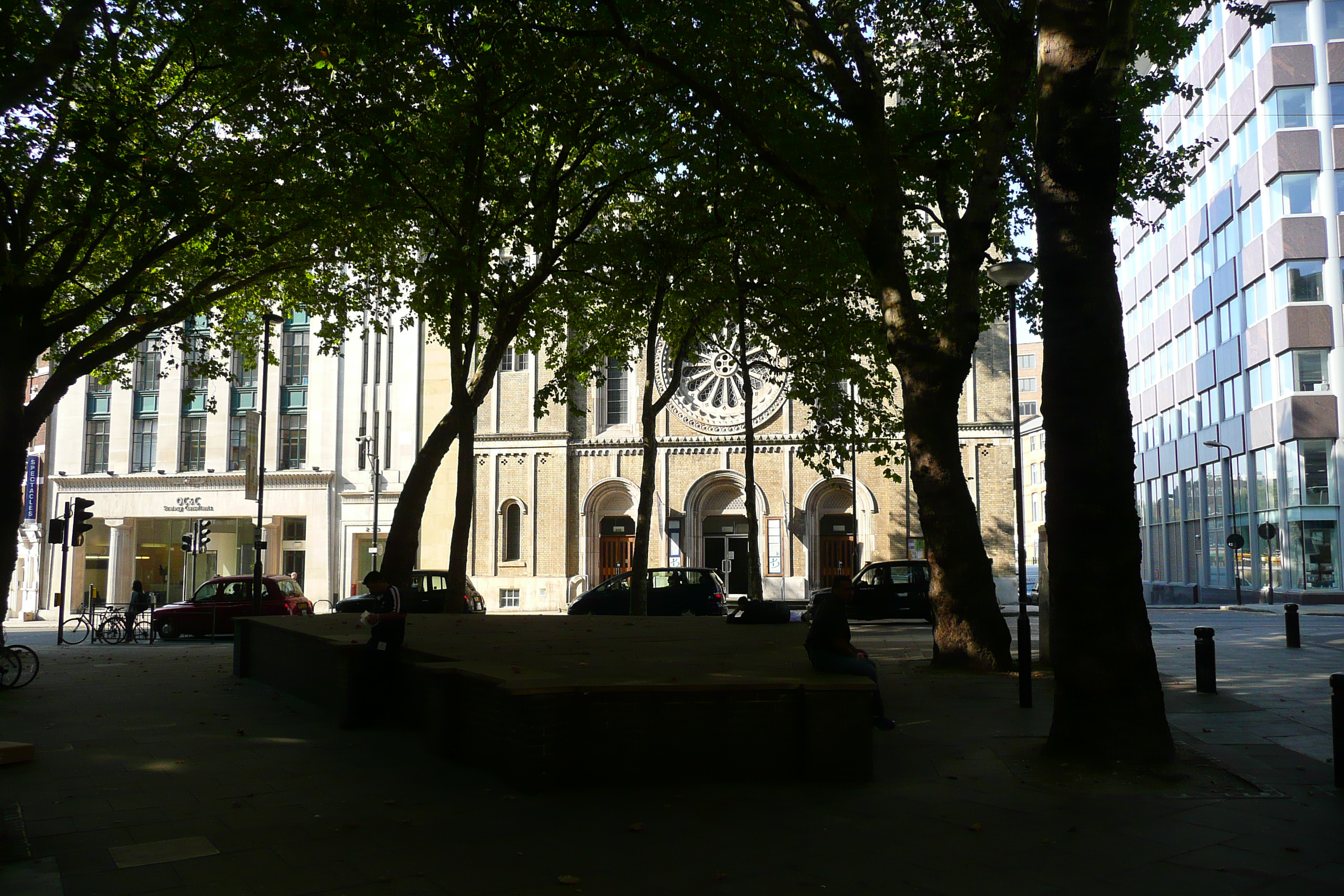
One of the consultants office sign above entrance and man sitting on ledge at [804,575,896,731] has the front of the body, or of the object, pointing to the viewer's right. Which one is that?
the man sitting on ledge

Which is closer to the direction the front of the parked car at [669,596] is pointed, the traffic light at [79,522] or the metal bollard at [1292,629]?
the traffic light

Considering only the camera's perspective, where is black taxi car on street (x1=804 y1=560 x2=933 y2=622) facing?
facing to the left of the viewer

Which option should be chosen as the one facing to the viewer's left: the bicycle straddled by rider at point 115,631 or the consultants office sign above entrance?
the bicycle straddled by rider

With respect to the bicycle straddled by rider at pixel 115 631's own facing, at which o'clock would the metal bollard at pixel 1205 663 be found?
The metal bollard is roughly at 8 o'clock from the bicycle straddled by rider.

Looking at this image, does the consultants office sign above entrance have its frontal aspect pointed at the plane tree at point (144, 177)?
yes

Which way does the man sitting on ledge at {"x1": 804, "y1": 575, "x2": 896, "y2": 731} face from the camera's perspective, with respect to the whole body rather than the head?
to the viewer's right

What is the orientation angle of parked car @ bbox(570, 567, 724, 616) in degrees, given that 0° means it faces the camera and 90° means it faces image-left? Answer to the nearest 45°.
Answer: approximately 90°
